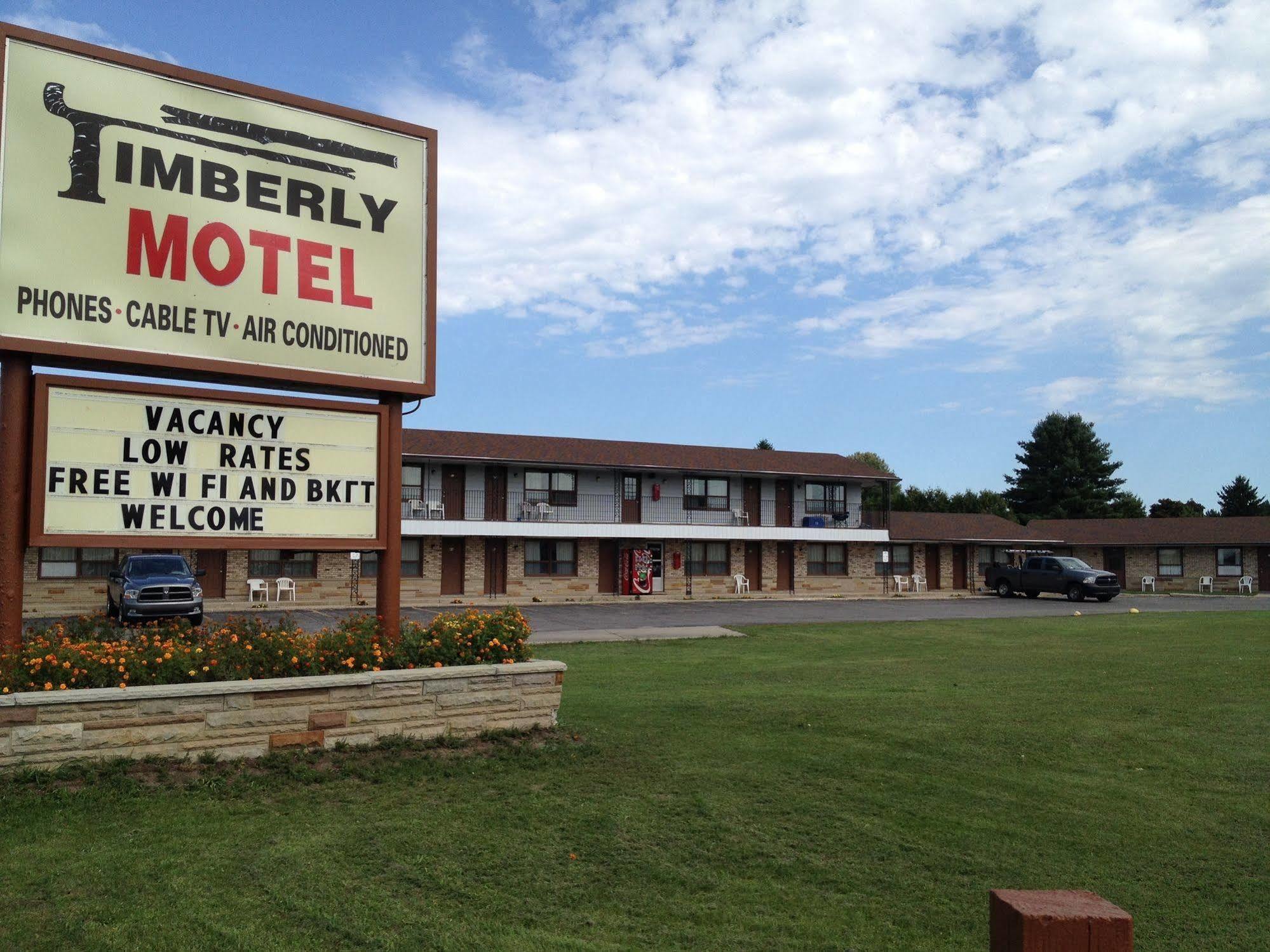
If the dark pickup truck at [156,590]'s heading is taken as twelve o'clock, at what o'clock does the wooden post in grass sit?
The wooden post in grass is roughly at 12 o'clock from the dark pickup truck.

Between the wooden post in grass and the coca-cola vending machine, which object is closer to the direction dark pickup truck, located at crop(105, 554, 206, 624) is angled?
the wooden post in grass

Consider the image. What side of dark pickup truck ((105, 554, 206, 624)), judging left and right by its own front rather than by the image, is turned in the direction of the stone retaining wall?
front

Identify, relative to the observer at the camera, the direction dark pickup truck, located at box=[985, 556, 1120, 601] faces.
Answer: facing the viewer and to the right of the viewer

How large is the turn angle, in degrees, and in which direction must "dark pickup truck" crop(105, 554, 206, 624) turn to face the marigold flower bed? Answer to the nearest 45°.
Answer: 0° — it already faces it

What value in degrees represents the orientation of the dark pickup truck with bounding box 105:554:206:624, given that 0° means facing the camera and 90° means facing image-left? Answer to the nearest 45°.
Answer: approximately 0°

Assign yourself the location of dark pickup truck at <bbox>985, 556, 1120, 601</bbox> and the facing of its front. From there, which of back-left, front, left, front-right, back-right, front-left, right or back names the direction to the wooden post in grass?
front-right

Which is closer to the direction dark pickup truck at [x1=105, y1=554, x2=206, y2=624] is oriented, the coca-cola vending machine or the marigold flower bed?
the marigold flower bed

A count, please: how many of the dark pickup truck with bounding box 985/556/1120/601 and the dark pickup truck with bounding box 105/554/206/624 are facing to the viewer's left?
0
